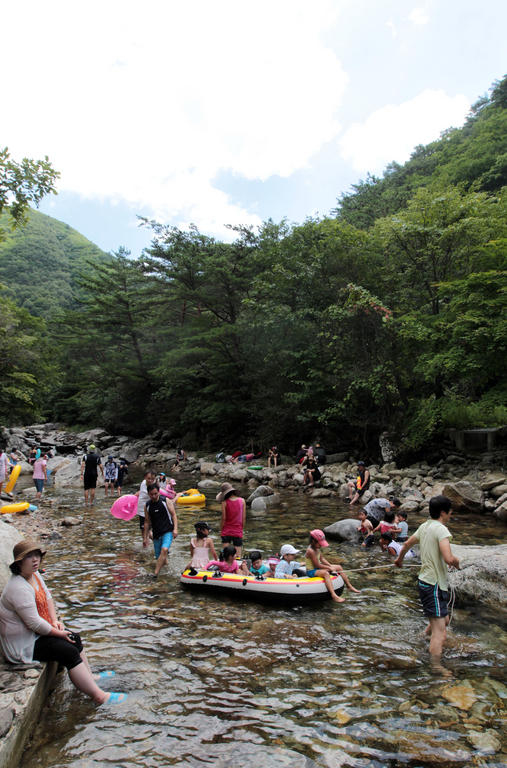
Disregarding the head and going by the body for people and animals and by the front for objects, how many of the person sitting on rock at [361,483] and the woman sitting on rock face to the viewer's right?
1

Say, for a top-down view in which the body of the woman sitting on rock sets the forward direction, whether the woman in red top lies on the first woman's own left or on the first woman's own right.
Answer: on the first woman's own left

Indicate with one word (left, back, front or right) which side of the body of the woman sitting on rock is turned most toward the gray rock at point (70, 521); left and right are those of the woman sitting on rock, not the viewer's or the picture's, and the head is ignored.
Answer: left

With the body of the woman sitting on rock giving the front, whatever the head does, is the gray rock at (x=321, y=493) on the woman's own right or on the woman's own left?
on the woman's own left

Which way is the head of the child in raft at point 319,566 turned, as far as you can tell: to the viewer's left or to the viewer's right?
to the viewer's right

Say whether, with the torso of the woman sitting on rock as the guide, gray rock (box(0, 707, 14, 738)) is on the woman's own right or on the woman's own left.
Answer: on the woman's own right

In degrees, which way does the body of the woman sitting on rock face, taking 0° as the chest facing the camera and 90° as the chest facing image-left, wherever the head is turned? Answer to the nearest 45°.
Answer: approximately 270°

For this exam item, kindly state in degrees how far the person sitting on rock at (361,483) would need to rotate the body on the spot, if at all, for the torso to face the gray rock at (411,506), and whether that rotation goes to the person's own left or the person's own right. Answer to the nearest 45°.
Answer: approximately 90° to the person's own left

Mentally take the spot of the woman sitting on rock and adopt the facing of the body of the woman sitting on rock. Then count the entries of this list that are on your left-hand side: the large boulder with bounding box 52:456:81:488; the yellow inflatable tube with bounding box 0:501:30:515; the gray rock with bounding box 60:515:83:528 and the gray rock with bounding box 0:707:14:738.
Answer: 3

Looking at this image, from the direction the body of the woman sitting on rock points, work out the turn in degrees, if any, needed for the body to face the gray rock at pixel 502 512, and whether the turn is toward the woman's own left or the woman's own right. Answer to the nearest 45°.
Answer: approximately 45° to the woman's own left
